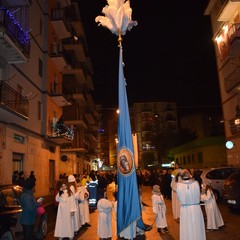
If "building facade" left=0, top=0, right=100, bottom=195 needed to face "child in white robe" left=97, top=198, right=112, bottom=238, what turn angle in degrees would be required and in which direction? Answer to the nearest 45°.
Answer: approximately 45° to its right

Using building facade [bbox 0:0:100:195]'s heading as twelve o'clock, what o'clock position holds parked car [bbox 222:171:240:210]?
The parked car is roughly at 12 o'clock from the building facade.

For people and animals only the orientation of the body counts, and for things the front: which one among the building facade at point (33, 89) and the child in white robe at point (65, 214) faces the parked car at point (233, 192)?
the building facade

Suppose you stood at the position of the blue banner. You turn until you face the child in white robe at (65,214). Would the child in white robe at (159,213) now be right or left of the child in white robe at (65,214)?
right

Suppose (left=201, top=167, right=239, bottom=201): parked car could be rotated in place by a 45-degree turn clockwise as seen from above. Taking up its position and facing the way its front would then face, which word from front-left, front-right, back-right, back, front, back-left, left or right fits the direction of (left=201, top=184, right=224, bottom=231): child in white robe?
front-right

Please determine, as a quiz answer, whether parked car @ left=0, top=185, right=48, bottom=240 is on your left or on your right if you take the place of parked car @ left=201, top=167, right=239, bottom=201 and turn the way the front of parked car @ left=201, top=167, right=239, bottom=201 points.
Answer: on your right

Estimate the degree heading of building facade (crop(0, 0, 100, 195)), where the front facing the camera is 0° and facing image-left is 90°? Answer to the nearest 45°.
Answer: approximately 315°
